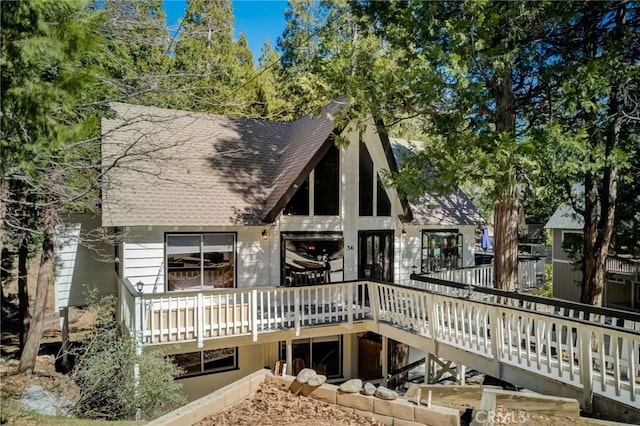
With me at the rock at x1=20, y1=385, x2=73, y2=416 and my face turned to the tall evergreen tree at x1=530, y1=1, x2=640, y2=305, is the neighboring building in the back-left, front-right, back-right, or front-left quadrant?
front-left

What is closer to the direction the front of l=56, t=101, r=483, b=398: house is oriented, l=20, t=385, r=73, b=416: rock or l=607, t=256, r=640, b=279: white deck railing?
the rock

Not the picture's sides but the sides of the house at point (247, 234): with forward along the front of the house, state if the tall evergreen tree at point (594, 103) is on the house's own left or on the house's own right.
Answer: on the house's own left

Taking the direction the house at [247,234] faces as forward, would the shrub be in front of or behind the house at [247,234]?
in front

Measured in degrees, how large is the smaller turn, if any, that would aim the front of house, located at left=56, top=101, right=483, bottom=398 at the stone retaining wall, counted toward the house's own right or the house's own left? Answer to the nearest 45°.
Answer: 0° — it already faces it

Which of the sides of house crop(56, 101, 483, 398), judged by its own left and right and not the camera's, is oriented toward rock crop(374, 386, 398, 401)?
front

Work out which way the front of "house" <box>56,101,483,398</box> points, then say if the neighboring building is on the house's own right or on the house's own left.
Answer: on the house's own left

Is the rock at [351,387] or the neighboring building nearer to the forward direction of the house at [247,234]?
the rock

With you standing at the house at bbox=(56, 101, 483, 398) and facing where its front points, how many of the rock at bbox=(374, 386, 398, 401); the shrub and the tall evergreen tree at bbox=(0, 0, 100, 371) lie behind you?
0

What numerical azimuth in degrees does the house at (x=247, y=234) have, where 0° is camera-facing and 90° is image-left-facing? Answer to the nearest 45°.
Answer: approximately 0°

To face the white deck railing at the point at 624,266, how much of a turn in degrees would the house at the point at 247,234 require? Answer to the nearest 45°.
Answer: approximately 90° to its left
